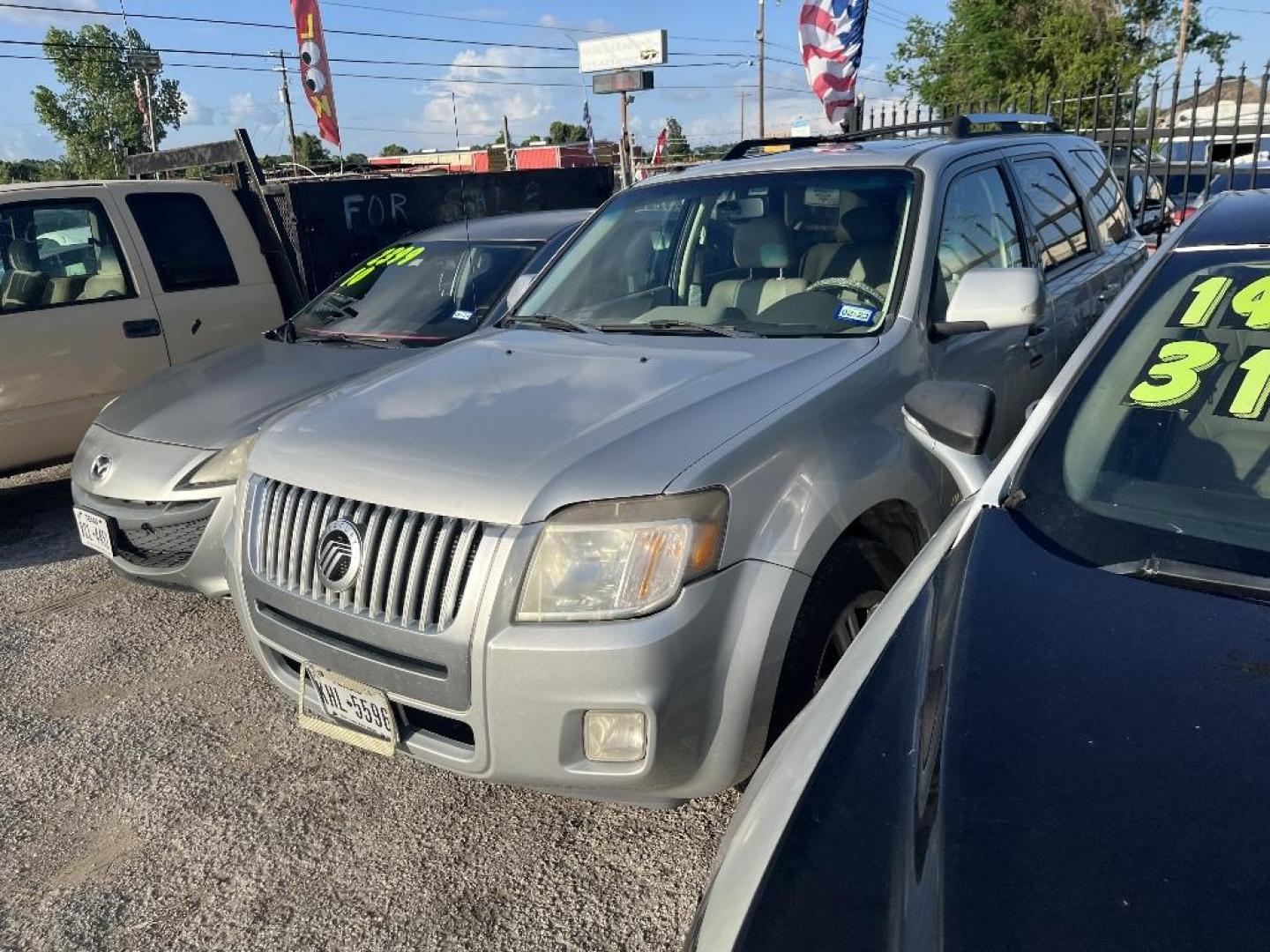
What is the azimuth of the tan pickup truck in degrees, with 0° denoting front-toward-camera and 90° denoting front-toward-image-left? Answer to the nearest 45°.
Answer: approximately 45°

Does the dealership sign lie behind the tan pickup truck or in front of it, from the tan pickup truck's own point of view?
behind

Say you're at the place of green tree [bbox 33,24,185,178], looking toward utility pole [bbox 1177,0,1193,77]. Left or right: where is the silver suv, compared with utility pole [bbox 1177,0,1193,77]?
right

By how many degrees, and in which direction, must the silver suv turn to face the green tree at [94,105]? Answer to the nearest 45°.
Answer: approximately 90° to its right

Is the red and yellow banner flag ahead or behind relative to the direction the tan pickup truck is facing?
behind

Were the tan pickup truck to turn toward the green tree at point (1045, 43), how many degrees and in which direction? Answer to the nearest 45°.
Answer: approximately 180°

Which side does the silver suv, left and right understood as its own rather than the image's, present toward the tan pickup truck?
right

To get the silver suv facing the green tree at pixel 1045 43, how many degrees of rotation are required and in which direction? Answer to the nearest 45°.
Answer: approximately 135° to its right

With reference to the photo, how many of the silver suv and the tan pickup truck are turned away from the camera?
0
